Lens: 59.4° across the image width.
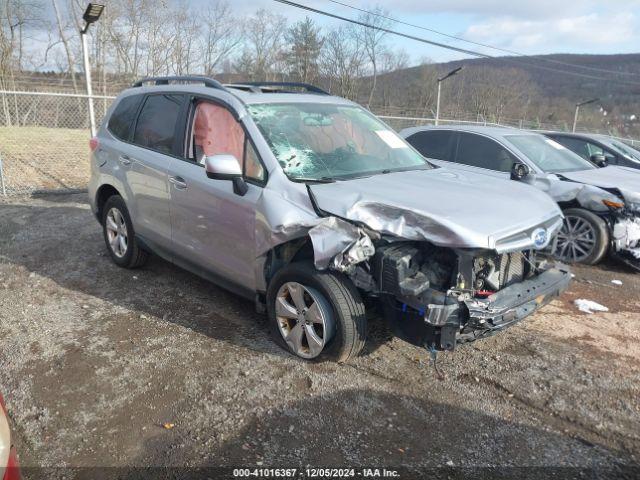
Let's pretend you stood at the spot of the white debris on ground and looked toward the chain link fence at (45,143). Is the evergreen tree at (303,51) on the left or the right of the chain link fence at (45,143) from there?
right

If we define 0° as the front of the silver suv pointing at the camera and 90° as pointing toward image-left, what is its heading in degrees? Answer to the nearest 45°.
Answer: approximately 315°

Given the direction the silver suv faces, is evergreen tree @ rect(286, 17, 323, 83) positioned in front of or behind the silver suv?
behind

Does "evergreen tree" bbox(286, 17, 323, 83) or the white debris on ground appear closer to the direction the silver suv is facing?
the white debris on ground

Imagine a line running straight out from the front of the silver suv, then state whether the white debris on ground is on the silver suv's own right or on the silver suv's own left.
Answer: on the silver suv's own left

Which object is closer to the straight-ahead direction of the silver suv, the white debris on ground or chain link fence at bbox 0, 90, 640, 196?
the white debris on ground

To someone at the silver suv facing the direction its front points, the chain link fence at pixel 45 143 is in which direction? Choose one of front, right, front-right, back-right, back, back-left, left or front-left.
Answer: back
